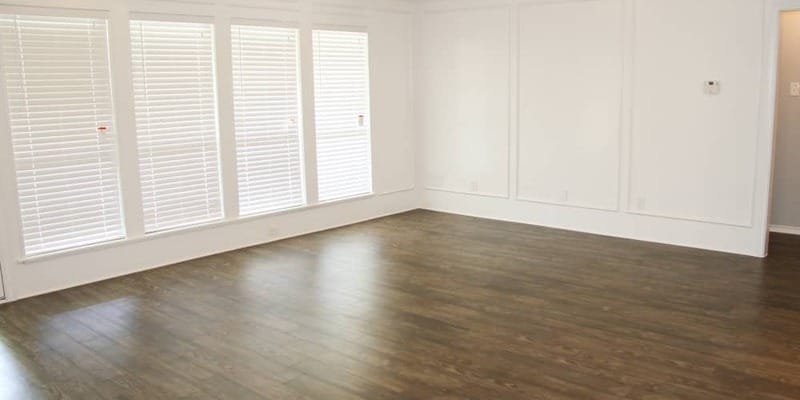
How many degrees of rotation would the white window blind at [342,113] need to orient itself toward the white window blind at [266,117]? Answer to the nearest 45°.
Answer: approximately 90° to its right

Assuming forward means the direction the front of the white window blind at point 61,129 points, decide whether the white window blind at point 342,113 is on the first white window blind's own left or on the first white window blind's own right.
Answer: on the first white window blind's own left

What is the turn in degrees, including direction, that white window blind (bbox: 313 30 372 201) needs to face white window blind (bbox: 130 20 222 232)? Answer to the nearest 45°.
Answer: approximately 90° to its right

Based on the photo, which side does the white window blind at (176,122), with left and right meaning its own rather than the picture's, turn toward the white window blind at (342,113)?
left

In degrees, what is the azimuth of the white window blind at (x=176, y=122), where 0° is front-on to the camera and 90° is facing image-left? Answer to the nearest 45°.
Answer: approximately 315°

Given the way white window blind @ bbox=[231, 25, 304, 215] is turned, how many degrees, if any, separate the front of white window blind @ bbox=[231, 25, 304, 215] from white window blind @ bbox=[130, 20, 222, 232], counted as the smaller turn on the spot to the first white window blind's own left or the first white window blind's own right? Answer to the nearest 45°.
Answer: approximately 90° to the first white window blind's own right
